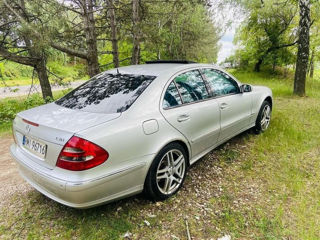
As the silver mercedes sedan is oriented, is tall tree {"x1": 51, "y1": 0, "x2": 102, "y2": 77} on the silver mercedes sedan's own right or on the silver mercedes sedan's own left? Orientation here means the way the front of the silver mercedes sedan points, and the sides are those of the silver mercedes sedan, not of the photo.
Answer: on the silver mercedes sedan's own left

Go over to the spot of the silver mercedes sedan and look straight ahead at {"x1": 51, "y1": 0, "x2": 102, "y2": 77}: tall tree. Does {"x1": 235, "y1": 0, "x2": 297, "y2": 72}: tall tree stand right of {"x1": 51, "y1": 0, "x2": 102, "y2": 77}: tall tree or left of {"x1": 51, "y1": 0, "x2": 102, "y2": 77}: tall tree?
right

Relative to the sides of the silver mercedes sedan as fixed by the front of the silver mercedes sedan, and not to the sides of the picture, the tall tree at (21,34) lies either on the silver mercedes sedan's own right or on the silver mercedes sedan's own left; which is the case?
on the silver mercedes sedan's own left

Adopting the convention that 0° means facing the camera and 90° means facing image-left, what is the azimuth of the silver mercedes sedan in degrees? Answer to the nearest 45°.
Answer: approximately 225°

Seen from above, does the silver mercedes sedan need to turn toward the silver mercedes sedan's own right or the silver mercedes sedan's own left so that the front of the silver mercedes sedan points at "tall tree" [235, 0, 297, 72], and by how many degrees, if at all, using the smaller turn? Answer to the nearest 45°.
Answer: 0° — it already faces it
